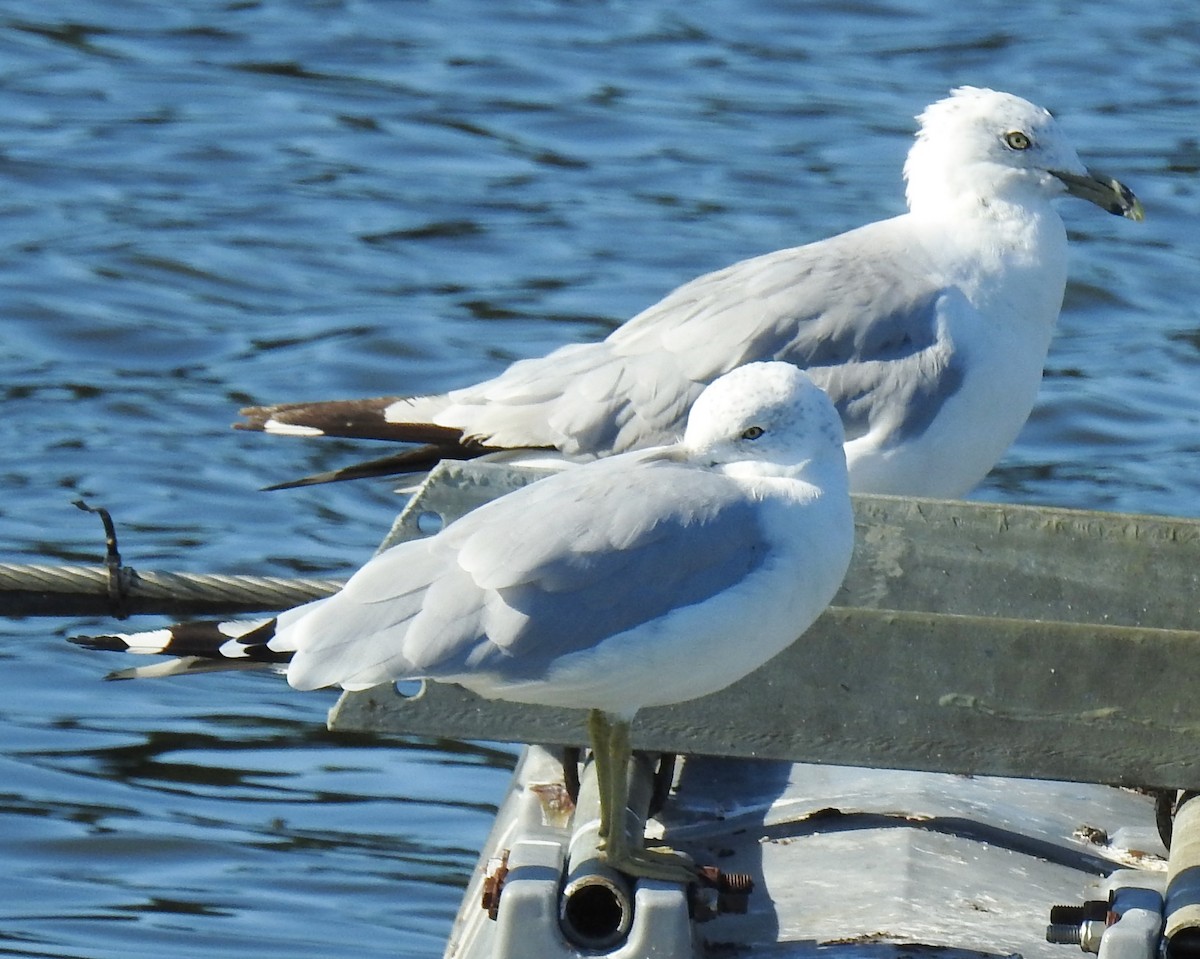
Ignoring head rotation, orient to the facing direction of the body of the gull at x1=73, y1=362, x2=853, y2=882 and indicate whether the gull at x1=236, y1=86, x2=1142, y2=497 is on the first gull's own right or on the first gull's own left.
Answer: on the first gull's own left

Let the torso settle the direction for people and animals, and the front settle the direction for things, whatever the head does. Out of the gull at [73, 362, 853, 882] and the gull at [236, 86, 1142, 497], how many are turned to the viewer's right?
2

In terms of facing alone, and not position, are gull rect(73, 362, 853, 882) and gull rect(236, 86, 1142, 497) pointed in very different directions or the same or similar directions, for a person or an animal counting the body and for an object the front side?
same or similar directions

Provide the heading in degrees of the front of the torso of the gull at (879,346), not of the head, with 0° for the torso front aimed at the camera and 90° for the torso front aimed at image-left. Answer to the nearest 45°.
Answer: approximately 270°

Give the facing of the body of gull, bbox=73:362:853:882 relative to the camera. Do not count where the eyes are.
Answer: to the viewer's right

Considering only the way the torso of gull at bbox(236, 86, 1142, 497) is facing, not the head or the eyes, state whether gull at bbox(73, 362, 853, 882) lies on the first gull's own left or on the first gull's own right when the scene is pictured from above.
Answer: on the first gull's own right
